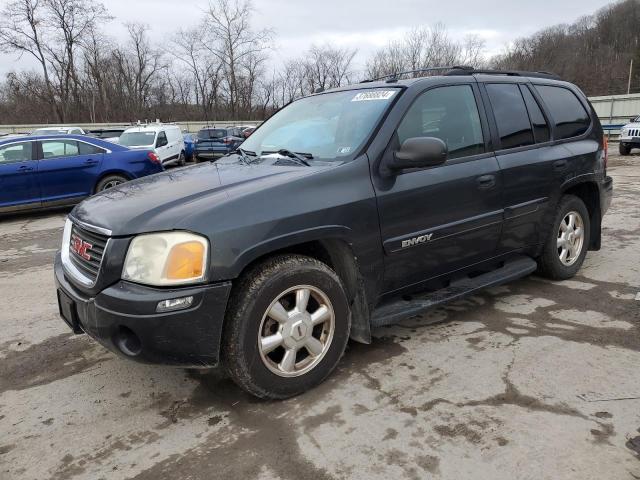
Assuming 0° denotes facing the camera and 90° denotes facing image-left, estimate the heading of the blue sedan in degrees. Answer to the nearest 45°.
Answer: approximately 90°

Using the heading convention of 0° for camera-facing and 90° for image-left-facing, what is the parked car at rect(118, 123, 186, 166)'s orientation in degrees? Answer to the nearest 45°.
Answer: approximately 45°

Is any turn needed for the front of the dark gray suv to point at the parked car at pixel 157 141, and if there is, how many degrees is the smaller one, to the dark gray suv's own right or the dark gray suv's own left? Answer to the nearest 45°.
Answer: approximately 135° to the dark gray suv's own right

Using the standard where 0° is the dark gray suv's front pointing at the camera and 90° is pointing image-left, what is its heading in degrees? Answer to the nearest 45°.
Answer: approximately 45°

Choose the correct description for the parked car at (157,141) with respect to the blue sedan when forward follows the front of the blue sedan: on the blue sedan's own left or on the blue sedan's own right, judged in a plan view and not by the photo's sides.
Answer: on the blue sedan's own right

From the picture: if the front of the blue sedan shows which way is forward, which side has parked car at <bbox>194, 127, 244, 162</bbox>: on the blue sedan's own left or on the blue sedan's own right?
on the blue sedan's own right
